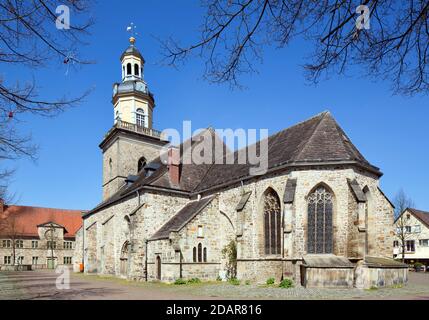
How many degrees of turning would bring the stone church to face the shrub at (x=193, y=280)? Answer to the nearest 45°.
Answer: approximately 45° to its left

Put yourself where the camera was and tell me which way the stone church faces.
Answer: facing away from the viewer and to the left of the viewer
